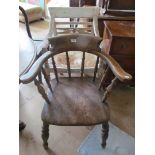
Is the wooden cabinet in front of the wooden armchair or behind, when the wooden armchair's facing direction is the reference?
behind

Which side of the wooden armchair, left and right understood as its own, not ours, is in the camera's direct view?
front

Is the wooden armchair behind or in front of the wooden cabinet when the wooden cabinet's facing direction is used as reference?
in front

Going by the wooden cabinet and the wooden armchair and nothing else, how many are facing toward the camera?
2

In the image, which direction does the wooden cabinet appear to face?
toward the camera
